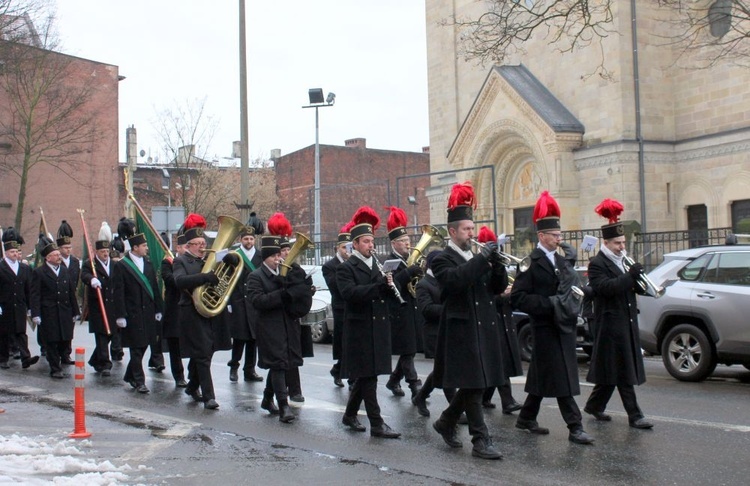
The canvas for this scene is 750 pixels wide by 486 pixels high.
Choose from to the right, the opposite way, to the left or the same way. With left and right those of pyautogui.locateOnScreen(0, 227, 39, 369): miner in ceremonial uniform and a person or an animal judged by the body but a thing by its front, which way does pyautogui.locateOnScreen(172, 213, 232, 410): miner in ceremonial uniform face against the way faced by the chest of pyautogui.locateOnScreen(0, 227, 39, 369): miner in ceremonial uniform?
the same way

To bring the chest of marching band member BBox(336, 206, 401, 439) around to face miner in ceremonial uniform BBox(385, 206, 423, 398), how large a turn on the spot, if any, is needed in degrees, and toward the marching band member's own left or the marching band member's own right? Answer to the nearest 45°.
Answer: approximately 135° to the marching band member's own left

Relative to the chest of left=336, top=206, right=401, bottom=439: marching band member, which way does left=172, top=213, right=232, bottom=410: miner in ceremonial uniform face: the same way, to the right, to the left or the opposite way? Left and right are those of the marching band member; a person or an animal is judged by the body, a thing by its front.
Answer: the same way

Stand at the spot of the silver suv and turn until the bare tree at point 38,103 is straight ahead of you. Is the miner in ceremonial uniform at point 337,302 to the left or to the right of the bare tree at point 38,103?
left

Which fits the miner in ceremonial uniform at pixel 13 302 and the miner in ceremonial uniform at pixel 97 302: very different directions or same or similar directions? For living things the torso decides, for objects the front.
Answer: same or similar directions

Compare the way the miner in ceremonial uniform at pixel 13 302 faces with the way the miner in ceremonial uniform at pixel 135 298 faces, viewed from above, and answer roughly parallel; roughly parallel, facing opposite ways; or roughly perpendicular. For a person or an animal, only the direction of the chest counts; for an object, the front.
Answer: roughly parallel
